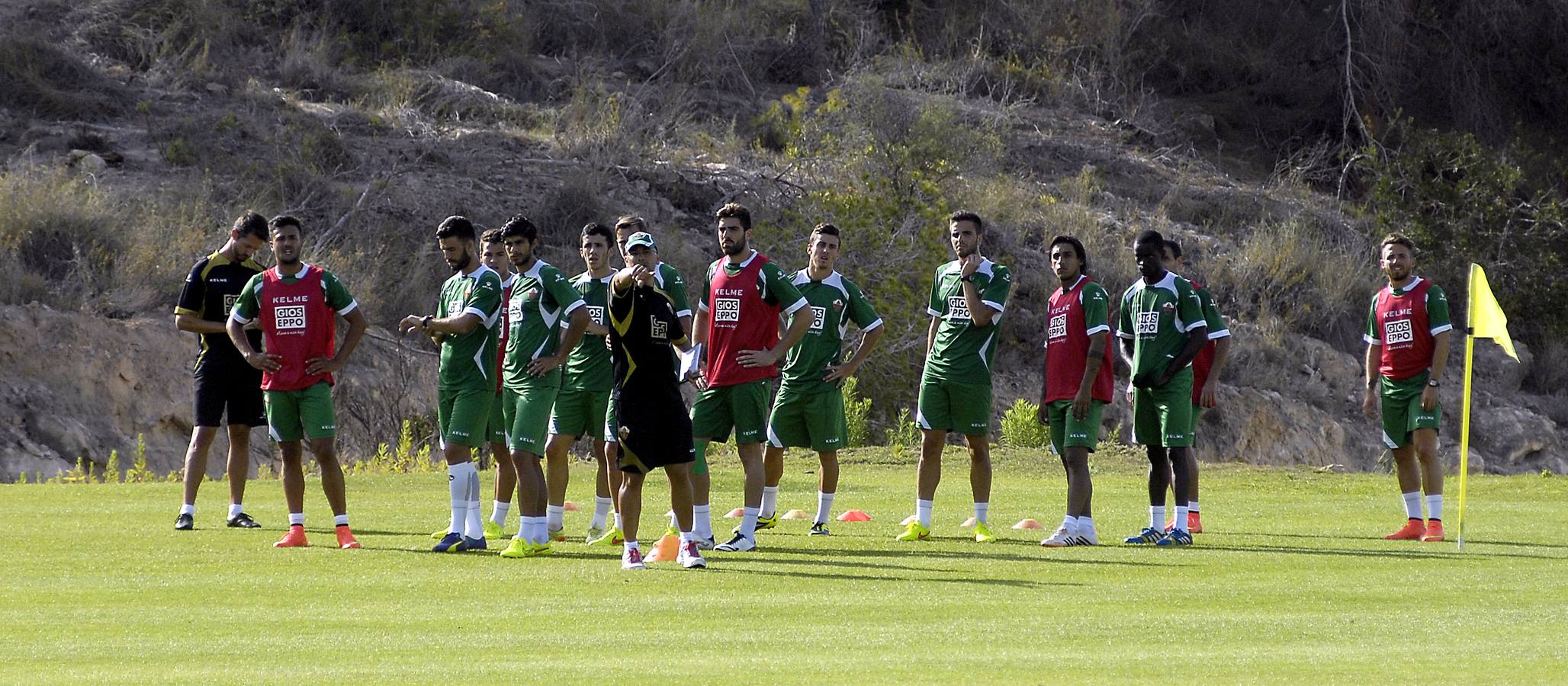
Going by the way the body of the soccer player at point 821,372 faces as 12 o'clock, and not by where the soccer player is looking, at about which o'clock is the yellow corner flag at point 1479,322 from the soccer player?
The yellow corner flag is roughly at 9 o'clock from the soccer player.

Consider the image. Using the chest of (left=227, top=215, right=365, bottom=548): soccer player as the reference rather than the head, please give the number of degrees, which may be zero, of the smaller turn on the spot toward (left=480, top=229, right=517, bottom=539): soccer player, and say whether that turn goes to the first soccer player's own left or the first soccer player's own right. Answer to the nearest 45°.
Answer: approximately 90° to the first soccer player's own left

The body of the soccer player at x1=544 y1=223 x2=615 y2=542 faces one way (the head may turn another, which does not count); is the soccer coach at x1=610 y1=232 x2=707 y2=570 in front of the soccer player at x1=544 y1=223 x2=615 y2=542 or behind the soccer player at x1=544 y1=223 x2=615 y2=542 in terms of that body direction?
in front

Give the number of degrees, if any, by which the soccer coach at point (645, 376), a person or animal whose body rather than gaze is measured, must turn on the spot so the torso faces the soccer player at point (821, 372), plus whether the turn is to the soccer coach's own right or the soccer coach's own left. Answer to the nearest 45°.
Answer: approximately 135° to the soccer coach's own left

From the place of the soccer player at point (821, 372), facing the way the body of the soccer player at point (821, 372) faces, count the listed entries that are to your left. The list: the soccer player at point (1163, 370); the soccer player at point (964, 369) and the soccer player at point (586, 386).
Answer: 2

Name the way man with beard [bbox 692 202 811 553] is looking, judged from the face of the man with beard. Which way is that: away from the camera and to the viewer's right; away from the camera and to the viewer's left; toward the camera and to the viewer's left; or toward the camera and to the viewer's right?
toward the camera and to the viewer's left

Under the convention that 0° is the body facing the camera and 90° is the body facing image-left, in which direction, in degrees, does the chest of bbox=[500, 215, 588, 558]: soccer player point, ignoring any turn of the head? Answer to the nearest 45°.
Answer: approximately 45°

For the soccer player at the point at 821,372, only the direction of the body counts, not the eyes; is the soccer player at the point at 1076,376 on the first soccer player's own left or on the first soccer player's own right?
on the first soccer player's own left

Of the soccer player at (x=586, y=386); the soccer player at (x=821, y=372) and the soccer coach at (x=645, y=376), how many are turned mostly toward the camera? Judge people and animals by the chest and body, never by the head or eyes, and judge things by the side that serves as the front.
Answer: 3

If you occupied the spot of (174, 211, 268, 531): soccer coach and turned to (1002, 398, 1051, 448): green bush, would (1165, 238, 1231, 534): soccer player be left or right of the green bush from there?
right
